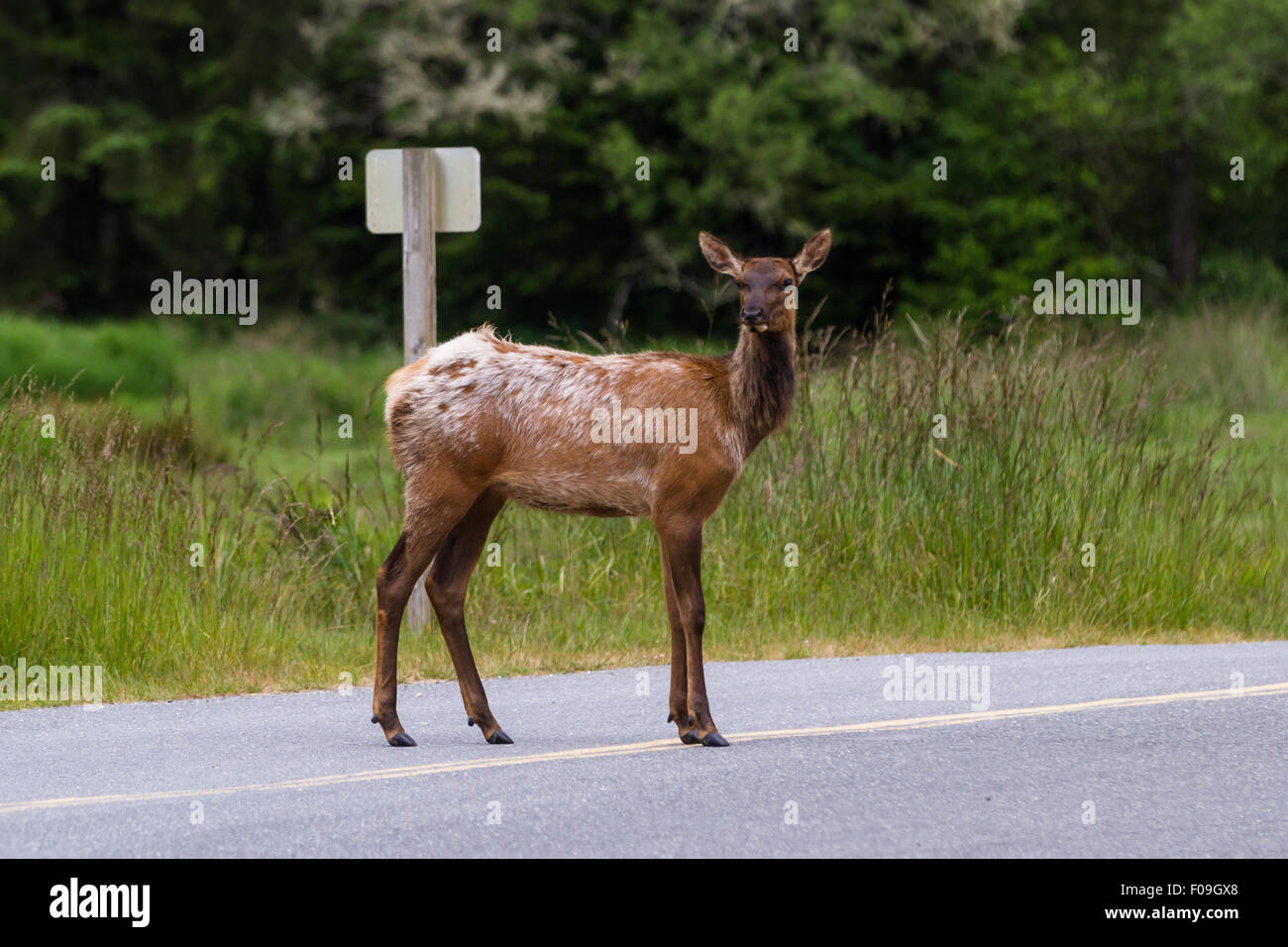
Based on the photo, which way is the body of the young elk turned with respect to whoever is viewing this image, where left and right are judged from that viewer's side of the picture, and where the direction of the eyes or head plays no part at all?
facing to the right of the viewer

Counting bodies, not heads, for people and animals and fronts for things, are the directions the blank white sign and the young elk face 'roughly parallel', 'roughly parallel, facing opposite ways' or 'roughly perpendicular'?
roughly perpendicular

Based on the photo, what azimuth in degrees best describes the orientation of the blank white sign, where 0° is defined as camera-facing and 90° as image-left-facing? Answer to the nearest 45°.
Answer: approximately 180°

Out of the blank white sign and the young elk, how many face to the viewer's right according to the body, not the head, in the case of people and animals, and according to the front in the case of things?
1

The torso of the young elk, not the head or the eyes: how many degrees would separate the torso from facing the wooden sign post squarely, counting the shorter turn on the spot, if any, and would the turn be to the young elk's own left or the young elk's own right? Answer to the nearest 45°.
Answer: approximately 90° to the young elk's own left

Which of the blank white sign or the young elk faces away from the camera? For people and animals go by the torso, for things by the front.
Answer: the blank white sign

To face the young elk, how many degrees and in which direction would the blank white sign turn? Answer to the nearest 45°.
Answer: approximately 180°
